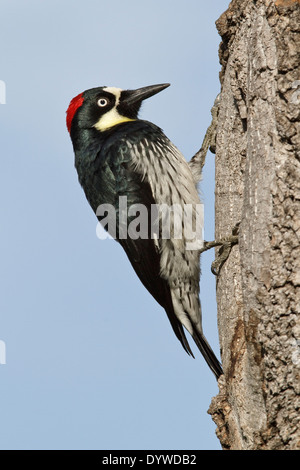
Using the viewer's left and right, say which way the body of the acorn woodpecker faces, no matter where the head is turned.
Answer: facing to the right of the viewer
